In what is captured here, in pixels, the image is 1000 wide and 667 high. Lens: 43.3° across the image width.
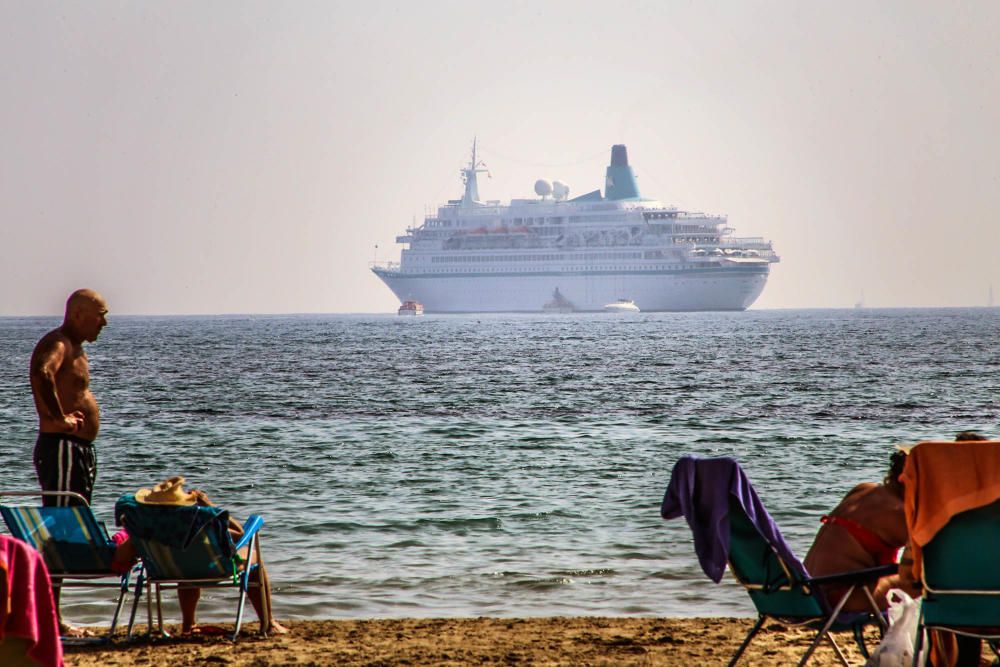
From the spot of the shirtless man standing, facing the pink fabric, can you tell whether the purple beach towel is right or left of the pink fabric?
left

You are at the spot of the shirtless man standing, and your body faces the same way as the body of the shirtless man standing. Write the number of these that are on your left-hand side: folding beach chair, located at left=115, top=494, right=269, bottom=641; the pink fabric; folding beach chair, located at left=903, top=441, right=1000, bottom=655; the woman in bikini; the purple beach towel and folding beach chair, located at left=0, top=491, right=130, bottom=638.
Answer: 0

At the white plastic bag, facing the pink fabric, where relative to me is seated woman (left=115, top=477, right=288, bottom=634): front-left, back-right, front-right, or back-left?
front-right

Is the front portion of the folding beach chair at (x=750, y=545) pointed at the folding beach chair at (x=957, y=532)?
no

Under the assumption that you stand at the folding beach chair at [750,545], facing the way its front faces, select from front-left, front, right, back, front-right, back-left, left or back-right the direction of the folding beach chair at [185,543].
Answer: back-left

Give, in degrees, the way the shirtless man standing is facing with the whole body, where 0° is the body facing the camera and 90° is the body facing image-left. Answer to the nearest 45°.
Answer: approximately 270°

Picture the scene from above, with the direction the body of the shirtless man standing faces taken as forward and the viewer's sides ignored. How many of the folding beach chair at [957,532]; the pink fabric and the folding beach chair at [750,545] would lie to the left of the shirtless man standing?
0

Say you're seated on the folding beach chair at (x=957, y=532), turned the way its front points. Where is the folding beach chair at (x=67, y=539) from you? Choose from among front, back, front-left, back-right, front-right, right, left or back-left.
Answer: left

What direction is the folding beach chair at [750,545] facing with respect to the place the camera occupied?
facing away from the viewer and to the right of the viewer

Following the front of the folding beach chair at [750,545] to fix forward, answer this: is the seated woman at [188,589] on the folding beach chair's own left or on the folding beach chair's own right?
on the folding beach chair's own left

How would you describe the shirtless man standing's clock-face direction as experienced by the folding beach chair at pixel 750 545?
The shirtless man standing is roughly at 8 o'clock from the folding beach chair.

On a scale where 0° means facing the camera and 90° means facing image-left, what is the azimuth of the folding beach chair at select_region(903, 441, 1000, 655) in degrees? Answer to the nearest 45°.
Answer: approximately 180°

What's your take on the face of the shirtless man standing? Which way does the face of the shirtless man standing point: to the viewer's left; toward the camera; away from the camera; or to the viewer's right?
to the viewer's right

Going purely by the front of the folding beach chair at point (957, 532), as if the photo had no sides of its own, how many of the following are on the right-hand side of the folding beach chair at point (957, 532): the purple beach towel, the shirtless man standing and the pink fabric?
0

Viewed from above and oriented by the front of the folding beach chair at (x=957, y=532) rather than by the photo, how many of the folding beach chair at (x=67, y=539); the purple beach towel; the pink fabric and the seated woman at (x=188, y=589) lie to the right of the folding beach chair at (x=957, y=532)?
0

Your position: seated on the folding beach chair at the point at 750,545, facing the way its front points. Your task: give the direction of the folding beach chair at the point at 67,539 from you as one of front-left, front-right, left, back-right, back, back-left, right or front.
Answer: back-left

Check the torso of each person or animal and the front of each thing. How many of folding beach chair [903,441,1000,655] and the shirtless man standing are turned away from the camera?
1
